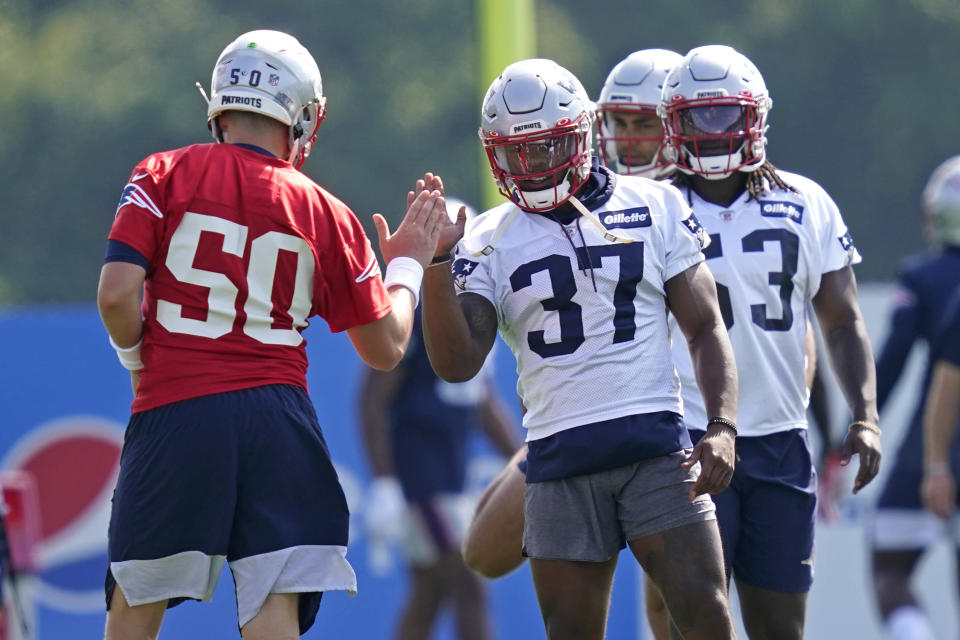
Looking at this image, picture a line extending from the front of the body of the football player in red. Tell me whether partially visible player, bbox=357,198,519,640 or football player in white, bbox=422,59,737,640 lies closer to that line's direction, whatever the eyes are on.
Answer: the partially visible player

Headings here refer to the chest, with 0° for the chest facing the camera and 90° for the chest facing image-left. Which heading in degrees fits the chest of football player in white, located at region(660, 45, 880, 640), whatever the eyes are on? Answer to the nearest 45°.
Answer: approximately 0°

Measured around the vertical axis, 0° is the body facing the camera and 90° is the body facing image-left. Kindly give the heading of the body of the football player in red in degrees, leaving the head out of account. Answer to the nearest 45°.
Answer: approximately 180°

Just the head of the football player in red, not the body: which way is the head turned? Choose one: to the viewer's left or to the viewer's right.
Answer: to the viewer's right

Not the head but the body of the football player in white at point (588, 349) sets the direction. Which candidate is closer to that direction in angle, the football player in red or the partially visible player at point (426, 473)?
the football player in red

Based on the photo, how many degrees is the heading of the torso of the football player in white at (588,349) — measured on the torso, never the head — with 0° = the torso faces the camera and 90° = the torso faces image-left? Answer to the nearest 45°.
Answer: approximately 0°

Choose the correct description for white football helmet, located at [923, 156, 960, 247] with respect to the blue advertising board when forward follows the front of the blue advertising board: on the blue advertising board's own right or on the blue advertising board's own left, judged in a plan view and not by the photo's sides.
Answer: on the blue advertising board's own left
